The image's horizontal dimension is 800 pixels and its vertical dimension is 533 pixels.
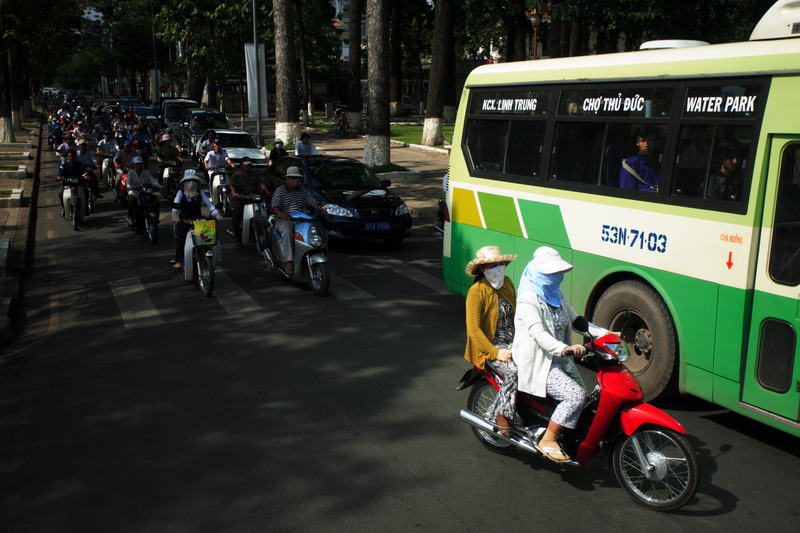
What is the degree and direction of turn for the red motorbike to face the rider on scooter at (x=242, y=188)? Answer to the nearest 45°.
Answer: approximately 180°

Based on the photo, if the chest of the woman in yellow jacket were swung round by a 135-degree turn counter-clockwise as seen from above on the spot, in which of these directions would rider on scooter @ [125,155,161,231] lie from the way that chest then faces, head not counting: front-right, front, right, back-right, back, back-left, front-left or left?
front-left

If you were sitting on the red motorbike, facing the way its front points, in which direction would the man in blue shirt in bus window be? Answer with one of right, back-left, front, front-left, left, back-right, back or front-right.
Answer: back-left

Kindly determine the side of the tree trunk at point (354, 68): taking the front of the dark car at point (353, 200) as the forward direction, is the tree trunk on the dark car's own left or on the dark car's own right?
on the dark car's own left

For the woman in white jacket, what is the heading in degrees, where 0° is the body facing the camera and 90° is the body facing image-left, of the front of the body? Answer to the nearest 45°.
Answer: approximately 315°

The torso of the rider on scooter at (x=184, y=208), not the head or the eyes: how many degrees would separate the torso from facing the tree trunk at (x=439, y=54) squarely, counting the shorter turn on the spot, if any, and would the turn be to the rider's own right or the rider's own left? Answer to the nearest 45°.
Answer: approximately 135° to the rider's own left

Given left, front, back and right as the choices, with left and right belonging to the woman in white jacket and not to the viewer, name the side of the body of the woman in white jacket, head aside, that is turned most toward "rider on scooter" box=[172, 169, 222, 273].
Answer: back
